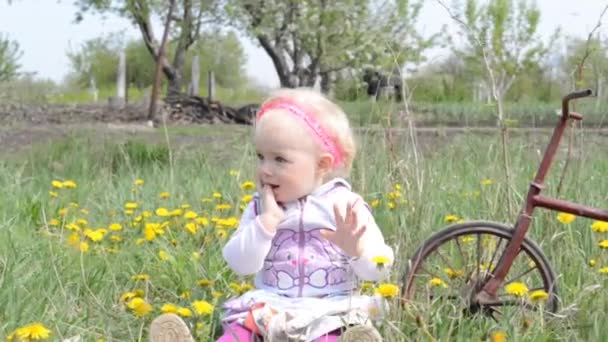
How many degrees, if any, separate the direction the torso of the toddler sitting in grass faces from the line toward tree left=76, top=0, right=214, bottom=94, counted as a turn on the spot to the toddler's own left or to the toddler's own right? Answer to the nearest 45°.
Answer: approximately 180°

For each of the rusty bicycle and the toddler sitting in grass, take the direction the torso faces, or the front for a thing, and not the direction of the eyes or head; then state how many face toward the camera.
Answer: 1

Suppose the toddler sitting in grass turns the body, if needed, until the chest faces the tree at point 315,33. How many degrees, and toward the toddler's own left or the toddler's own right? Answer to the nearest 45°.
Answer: approximately 180°

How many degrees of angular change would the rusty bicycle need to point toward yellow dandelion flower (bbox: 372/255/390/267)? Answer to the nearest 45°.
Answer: approximately 45° to its left

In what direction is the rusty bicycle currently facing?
to the viewer's left

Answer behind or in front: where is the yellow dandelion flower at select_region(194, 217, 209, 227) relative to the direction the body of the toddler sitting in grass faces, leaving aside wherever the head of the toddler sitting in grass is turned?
behind

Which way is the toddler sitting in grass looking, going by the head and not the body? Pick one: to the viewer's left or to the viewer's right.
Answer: to the viewer's left

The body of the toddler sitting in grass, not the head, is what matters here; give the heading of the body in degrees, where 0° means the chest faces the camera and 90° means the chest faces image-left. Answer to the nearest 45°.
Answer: approximately 0°

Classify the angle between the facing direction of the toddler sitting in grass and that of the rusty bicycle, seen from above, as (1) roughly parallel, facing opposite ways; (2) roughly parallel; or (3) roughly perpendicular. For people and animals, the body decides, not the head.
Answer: roughly perpendicular

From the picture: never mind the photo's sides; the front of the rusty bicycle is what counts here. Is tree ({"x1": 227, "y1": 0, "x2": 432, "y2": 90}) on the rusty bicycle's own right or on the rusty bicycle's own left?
on the rusty bicycle's own right
